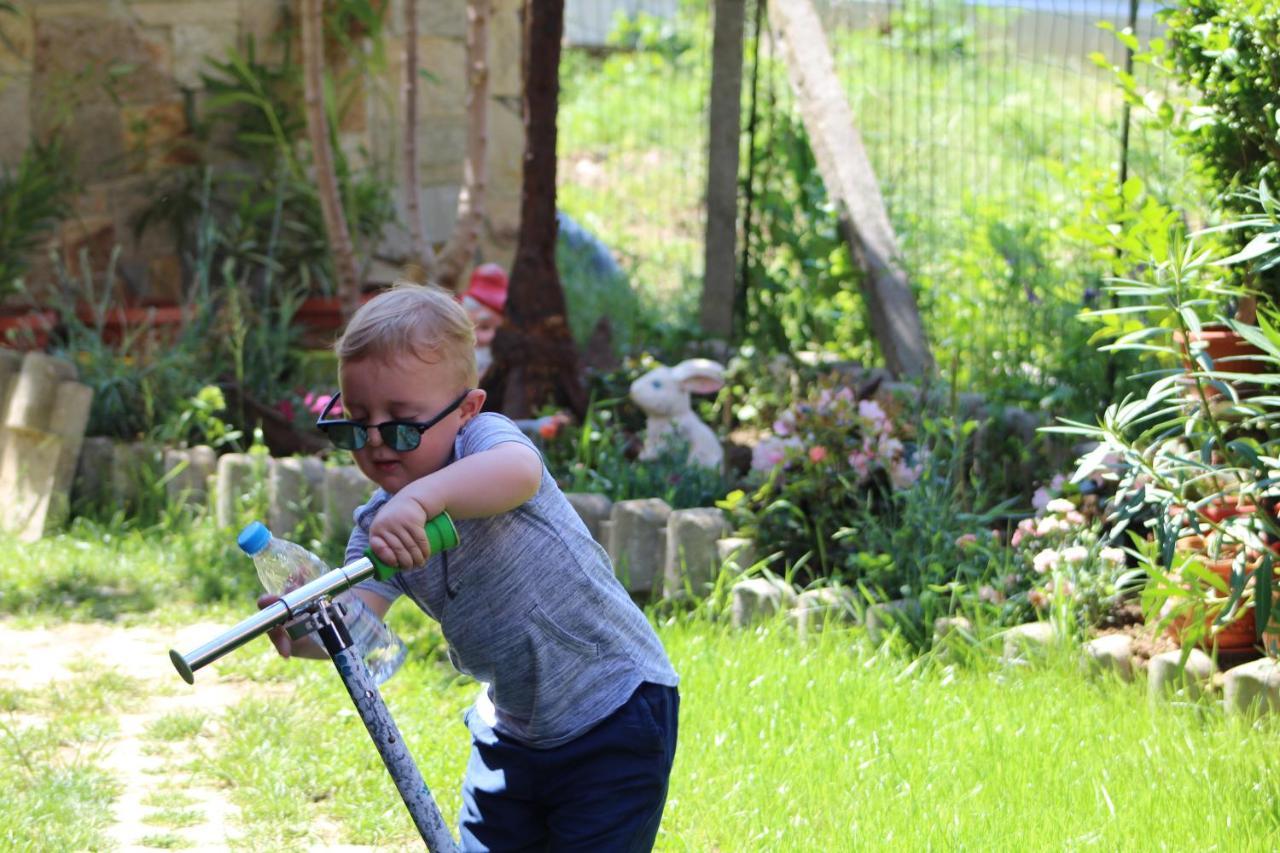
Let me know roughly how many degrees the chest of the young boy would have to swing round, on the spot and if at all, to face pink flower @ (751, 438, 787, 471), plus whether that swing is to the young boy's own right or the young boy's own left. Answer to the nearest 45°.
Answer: approximately 135° to the young boy's own right

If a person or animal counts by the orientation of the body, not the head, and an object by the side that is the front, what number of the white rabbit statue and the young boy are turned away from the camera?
0

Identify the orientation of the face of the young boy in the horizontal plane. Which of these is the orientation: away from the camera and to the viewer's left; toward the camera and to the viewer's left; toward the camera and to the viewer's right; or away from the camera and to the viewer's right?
toward the camera and to the viewer's left

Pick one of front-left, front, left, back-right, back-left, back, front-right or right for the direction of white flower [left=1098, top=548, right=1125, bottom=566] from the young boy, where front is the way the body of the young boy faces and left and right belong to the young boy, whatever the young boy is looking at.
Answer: back

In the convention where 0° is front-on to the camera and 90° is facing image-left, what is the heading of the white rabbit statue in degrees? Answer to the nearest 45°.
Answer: approximately 90°

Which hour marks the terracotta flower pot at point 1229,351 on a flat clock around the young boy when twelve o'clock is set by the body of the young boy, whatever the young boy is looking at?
The terracotta flower pot is roughly at 6 o'clock from the young boy.

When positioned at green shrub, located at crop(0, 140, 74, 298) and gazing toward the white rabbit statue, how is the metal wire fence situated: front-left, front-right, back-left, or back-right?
front-left

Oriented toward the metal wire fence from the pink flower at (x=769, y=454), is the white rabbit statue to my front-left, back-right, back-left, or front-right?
front-left

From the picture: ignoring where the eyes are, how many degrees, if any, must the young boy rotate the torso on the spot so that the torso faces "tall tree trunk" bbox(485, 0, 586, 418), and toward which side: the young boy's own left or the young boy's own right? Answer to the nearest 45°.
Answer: approximately 135° to the young boy's own right

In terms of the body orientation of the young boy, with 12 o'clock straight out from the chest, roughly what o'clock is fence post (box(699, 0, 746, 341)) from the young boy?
The fence post is roughly at 5 o'clock from the young boy.

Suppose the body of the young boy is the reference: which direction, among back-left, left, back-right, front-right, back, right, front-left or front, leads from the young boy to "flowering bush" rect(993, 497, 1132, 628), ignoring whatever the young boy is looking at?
back

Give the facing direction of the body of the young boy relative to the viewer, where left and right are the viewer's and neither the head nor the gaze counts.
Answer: facing the viewer and to the left of the viewer

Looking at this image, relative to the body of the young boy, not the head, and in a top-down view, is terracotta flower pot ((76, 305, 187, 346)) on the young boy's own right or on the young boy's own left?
on the young boy's own right
